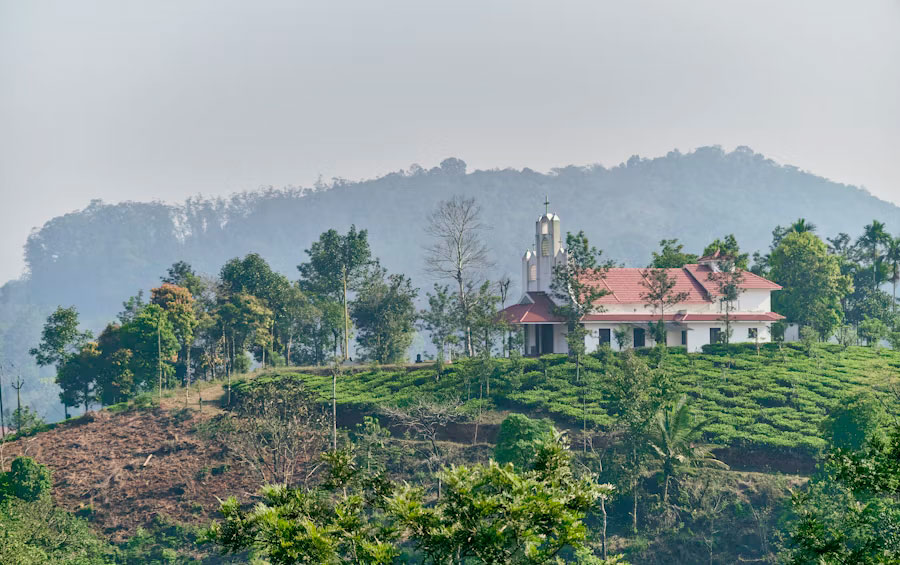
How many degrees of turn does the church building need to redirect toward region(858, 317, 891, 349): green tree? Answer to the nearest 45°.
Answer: approximately 135° to its right

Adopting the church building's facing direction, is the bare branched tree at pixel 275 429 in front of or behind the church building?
in front

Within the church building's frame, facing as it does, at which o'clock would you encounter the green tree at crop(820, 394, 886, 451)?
The green tree is roughly at 8 o'clock from the church building.

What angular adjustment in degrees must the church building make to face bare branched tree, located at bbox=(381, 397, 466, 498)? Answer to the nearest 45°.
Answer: approximately 45° to its left

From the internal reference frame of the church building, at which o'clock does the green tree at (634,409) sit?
The green tree is roughly at 9 o'clock from the church building.

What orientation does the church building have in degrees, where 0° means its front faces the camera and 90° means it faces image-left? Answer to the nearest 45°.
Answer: approximately 90°

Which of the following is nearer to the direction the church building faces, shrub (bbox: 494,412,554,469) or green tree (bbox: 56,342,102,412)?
the green tree

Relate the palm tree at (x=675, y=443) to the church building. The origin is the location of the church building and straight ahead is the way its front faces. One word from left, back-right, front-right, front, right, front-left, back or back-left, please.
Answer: left

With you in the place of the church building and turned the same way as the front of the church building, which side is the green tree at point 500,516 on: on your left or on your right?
on your left

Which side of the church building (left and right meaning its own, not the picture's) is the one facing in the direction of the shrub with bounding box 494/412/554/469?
left

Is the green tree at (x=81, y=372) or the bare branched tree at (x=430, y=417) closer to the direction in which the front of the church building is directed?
the green tree

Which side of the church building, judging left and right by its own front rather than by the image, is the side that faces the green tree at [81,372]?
front
